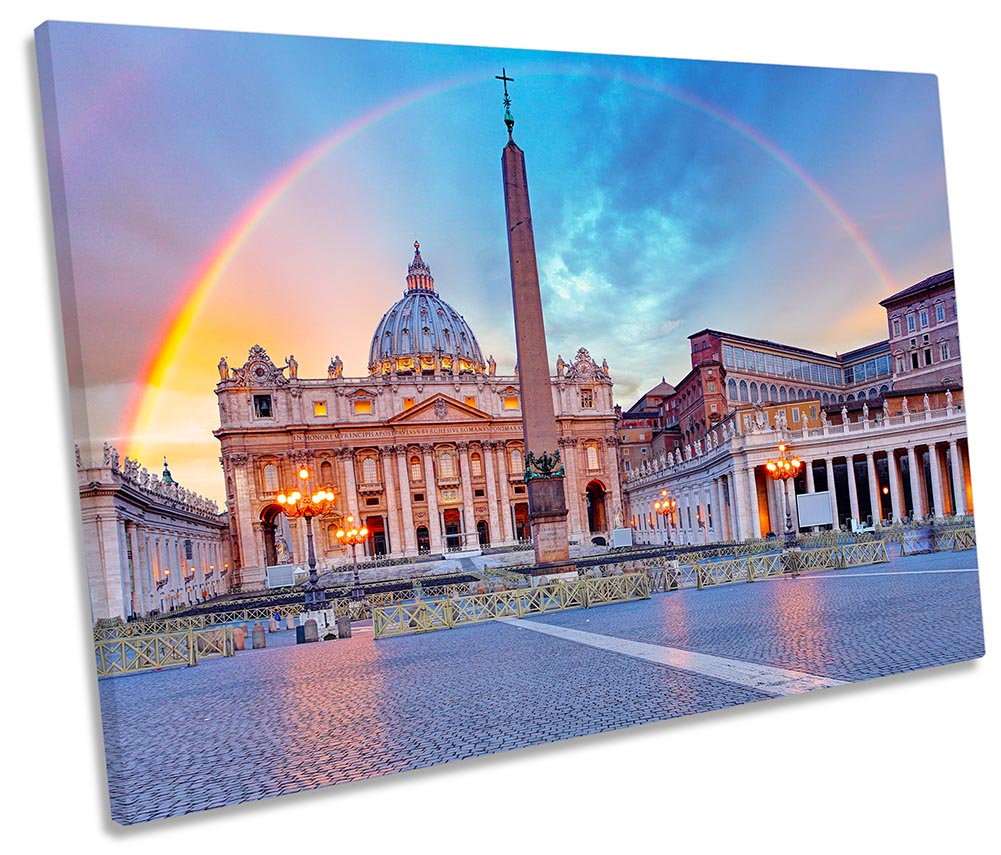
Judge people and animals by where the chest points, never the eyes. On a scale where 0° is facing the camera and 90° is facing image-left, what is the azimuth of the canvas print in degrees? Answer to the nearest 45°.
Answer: approximately 315°
